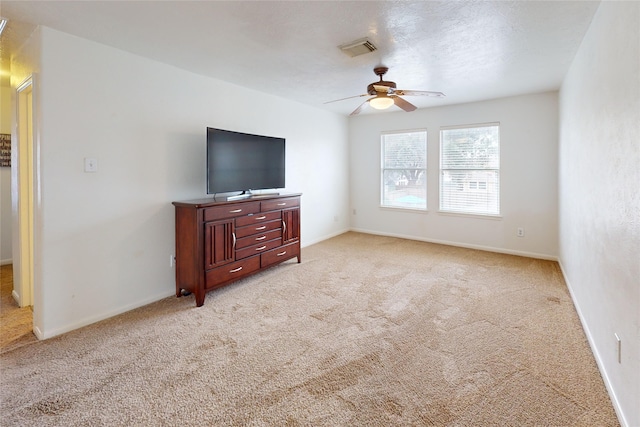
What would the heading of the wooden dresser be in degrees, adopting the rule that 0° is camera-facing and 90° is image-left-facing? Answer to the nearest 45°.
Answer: approximately 315°

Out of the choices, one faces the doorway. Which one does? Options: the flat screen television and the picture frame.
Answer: the picture frame

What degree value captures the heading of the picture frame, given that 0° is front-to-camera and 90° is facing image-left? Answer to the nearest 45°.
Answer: approximately 0°

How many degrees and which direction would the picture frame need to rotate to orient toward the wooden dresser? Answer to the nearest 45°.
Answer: approximately 45° to its left

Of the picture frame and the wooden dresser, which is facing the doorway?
the picture frame

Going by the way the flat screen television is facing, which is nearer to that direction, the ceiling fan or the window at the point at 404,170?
the ceiling fan

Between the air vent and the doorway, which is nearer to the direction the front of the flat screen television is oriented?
the air vent
